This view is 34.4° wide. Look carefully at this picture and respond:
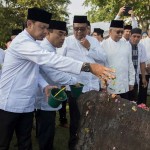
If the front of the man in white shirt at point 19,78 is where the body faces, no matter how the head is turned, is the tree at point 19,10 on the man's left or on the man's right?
on the man's left

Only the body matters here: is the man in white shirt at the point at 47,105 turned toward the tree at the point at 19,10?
no

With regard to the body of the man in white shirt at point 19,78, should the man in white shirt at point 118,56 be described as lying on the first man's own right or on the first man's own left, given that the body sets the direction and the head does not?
on the first man's own left

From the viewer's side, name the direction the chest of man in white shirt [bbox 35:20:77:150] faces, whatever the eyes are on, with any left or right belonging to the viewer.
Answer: facing the viewer and to the right of the viewer

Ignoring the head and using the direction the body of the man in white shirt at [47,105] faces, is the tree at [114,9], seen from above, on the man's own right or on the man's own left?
on the man's own left

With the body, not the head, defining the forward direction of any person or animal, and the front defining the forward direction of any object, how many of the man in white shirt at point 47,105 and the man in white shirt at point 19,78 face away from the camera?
0

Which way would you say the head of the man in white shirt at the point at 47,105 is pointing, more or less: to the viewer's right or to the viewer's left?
to the viewer's right

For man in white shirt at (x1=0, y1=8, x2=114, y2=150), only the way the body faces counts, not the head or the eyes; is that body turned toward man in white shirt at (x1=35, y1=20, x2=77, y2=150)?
no

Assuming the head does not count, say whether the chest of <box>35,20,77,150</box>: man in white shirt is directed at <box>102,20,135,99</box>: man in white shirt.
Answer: no

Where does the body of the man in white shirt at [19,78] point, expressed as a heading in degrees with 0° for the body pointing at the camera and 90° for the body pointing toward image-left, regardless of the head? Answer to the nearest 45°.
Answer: approximately 270°
